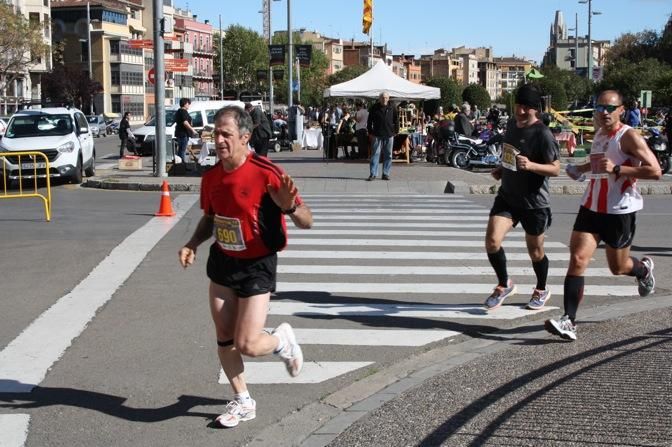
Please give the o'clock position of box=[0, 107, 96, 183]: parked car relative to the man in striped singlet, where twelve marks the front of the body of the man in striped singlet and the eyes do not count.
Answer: The parked car is roughly at 3 o'clock from the man in striped singlet.

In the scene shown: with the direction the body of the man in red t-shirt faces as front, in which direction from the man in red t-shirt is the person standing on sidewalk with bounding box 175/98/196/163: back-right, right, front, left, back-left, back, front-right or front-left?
back-right

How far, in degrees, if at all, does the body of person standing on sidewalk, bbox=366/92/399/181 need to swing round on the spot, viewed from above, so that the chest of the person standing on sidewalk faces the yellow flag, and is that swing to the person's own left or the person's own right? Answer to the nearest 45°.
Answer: approximately 180°

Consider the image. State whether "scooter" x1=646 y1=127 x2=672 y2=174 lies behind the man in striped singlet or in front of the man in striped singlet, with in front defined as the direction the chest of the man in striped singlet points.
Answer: behind

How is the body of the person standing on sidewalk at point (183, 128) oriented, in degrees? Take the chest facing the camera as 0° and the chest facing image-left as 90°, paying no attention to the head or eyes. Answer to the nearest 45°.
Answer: approximately 270°

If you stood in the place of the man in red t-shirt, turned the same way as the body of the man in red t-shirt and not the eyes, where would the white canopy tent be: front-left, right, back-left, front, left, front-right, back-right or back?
back-right

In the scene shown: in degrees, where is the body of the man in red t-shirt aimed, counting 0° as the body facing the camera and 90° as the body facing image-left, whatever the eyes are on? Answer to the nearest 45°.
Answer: approximately 45°

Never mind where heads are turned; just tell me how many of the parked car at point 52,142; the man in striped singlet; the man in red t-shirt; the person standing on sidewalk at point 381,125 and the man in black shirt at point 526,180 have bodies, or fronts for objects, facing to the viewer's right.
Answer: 0

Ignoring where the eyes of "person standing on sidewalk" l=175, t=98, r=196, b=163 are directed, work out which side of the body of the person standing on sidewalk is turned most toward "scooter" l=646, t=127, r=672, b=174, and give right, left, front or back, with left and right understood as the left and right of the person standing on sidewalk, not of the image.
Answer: front

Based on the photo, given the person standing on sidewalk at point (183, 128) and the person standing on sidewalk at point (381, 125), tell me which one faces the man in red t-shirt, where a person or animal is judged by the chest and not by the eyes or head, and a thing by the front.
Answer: the person standing on sidewalk at point (381, 125)

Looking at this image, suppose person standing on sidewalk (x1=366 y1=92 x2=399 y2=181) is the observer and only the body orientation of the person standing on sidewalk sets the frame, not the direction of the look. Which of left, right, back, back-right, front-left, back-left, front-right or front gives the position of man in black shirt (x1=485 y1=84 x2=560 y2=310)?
front

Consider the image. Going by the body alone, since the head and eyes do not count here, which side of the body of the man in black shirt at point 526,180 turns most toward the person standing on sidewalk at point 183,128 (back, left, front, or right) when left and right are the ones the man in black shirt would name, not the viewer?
right

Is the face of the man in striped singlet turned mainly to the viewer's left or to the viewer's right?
to the viewer's left

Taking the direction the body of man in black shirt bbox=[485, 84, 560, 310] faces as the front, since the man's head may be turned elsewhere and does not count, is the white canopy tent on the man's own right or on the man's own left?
on the man's own right

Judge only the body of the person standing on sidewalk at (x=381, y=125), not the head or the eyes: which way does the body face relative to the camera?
toward the camera
